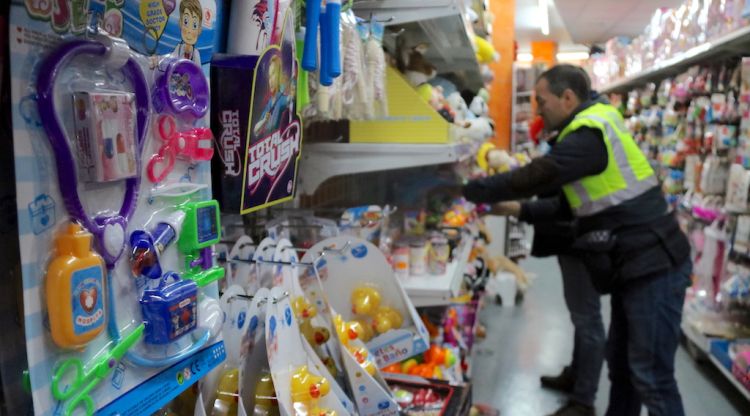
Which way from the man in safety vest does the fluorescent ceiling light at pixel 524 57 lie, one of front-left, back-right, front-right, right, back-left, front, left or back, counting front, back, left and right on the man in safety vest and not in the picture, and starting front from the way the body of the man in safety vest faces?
right

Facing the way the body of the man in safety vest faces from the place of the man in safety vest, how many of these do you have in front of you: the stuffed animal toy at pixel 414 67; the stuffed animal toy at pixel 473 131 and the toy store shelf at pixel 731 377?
2

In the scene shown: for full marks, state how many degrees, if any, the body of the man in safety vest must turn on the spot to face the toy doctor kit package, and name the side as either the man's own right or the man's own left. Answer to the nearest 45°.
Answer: approximately 90° to the man's own left

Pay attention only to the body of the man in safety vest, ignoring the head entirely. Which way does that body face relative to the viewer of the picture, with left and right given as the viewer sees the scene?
facing to the left of the viewer

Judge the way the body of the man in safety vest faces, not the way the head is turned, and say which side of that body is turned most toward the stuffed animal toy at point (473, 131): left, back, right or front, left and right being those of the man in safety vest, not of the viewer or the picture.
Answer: front

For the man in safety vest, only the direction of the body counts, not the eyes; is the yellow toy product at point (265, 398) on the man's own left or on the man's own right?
on the man's own left

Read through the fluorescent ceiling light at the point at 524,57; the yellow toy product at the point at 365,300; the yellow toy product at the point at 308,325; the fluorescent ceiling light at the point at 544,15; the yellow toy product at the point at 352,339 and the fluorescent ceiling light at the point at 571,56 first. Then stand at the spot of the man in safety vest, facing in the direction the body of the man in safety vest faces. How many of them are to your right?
3

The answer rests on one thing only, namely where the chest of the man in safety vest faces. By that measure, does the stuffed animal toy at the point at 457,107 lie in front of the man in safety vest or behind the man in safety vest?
in front

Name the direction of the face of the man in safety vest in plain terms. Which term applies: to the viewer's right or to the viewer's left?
to the viewer's left

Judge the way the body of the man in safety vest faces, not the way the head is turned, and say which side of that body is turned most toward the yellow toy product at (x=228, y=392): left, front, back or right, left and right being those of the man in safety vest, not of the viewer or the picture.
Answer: left

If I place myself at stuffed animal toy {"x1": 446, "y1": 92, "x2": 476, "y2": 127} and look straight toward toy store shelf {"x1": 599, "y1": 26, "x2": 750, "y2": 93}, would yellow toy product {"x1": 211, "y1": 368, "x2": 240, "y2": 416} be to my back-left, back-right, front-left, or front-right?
back-right

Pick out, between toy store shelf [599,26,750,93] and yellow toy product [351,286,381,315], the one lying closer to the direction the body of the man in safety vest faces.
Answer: the yellow toy product

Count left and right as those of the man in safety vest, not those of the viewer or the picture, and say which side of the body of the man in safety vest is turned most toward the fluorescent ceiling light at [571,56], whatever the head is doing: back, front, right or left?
right
